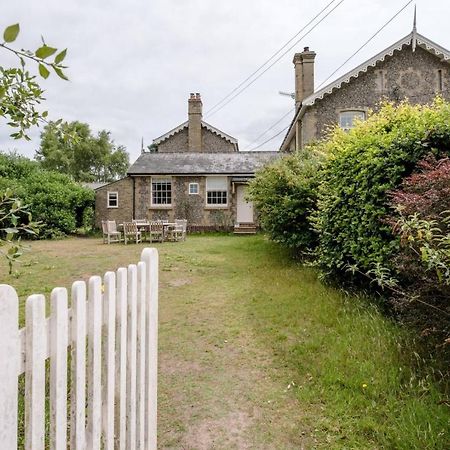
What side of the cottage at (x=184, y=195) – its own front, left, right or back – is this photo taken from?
front

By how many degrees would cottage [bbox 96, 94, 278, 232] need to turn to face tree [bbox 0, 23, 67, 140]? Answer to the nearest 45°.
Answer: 0° — it already faces it

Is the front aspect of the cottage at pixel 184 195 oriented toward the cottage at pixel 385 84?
no

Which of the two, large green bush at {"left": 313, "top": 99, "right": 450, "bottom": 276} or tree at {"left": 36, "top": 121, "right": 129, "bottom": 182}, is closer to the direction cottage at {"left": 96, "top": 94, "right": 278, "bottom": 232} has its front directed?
the large green bush

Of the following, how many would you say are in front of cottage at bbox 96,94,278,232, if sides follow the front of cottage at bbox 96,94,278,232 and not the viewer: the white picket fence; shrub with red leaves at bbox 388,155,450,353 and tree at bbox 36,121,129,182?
2

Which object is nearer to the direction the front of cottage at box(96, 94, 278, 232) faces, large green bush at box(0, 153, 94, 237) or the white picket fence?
the white picket fence

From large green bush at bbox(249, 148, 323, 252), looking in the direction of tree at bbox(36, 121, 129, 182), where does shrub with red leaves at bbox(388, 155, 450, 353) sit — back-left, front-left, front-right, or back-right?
back-left

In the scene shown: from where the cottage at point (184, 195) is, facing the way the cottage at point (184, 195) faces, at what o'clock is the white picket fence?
The white picket fence is roughly at 12 o'clock from the cottage.

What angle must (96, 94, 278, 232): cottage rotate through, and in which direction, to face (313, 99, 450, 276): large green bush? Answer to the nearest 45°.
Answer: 0° — it already faces it

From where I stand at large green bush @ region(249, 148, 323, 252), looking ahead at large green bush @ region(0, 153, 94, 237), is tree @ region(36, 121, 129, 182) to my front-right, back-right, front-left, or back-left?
front-right

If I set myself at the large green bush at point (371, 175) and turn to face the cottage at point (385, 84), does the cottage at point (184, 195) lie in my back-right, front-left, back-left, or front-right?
front-left

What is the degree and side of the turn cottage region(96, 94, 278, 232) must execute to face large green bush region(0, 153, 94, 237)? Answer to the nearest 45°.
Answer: approximately 90° to its right

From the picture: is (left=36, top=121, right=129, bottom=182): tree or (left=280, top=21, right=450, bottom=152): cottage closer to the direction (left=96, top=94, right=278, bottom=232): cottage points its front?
the cottage

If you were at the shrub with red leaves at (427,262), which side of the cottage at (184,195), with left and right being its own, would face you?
front

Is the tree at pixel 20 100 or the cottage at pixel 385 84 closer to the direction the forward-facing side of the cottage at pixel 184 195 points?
the tree

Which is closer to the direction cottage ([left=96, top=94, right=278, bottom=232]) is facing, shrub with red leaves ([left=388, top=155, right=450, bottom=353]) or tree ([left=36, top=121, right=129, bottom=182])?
the shrub with red leaves
